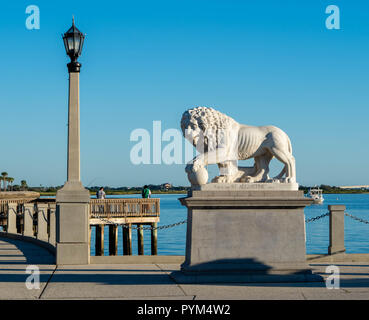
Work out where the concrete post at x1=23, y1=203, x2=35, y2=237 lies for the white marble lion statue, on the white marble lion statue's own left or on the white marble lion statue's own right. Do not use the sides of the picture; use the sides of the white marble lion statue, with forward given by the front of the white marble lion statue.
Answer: on the white marble lion statue's own right

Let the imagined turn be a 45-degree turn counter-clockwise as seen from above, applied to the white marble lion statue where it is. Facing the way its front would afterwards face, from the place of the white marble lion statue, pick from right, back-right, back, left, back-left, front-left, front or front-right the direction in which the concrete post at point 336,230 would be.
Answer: back

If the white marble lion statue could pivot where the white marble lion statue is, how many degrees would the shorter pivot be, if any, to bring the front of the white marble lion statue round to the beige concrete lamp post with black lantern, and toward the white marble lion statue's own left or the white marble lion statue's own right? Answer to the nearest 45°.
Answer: approximately 45° to the white marble lion statue's own right

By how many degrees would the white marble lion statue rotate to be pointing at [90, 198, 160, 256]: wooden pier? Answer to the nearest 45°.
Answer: approximately 90° to its right

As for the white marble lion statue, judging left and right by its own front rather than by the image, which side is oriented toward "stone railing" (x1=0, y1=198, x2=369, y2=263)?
right

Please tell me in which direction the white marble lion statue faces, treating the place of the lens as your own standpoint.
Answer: facing to the left of the viewer
